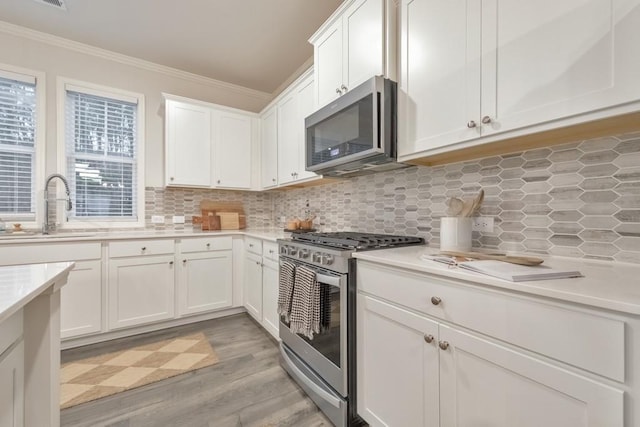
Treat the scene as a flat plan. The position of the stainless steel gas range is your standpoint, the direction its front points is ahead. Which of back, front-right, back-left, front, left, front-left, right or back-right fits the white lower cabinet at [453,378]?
left

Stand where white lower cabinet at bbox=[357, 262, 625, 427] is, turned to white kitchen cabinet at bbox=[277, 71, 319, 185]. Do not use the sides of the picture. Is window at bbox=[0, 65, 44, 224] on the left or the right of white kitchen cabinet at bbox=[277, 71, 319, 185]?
left

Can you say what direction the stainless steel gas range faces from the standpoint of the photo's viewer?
facing the viewer and to the left of the viewer

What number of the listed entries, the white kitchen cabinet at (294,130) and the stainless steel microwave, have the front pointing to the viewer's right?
0

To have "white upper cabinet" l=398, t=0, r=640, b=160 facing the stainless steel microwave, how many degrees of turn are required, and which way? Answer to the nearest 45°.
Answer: approximately 45° to its right
